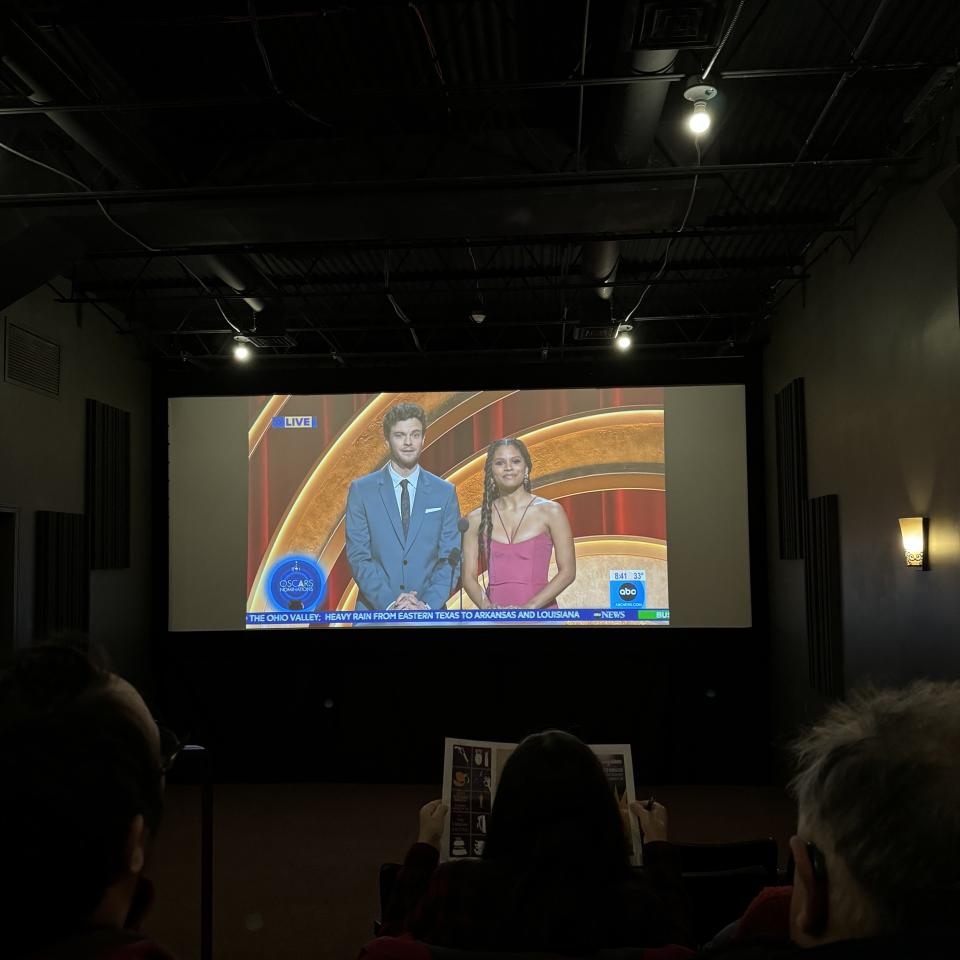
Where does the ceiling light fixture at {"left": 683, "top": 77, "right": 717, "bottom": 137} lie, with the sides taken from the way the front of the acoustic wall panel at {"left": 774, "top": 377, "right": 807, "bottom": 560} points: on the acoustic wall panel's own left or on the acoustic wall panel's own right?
on the acoustic wall panel's own left

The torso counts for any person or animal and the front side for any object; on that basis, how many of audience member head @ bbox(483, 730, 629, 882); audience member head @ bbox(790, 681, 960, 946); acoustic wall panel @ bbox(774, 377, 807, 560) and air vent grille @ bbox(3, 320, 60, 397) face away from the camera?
2

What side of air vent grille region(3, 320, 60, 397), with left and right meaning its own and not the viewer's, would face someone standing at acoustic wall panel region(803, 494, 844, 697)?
front

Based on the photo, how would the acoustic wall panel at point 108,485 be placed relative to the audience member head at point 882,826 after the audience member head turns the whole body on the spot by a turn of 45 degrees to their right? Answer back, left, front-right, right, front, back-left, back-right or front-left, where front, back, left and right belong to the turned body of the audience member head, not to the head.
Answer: left

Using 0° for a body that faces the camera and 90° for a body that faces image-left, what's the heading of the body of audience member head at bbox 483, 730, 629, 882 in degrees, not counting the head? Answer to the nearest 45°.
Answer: approximately 180°

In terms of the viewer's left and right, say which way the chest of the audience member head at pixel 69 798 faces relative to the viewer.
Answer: facing away from the viewer and to the right of the viewer

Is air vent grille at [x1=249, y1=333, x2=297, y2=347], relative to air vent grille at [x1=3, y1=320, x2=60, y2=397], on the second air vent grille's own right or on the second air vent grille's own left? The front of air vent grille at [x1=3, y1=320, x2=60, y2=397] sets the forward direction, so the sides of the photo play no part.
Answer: on the second air vent grille's own left

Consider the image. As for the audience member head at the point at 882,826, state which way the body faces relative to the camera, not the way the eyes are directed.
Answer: away from the camera

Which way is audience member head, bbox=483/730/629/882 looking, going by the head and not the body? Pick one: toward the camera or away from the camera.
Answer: away from the camera

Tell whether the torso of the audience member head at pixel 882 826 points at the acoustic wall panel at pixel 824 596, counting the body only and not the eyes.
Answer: yes

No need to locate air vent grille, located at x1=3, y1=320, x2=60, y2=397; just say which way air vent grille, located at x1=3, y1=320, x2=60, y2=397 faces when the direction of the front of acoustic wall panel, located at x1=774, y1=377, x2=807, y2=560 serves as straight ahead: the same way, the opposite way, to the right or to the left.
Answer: the opposite way

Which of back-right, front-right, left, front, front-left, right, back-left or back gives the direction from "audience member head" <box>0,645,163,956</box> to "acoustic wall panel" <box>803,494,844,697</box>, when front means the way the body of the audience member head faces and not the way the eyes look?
front

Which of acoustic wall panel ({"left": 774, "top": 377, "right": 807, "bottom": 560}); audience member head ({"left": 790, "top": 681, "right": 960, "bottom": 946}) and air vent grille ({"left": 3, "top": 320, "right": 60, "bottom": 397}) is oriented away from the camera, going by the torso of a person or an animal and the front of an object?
the audience member head

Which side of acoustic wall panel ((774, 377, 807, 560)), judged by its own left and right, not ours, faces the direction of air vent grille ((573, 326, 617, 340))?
front

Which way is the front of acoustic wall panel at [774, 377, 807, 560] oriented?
to the viewer's left

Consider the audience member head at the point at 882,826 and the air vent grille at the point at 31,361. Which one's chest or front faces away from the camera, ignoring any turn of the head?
the audience member head

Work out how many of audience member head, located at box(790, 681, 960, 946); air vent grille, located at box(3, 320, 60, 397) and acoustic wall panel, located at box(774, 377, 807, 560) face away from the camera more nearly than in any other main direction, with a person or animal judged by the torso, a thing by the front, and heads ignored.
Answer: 1
